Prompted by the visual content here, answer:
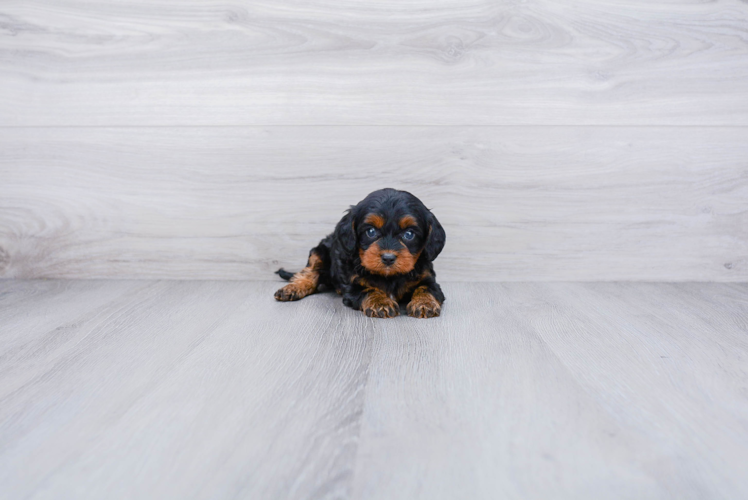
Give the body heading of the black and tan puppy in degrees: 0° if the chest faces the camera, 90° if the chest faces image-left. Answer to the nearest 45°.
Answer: approximately 315°
